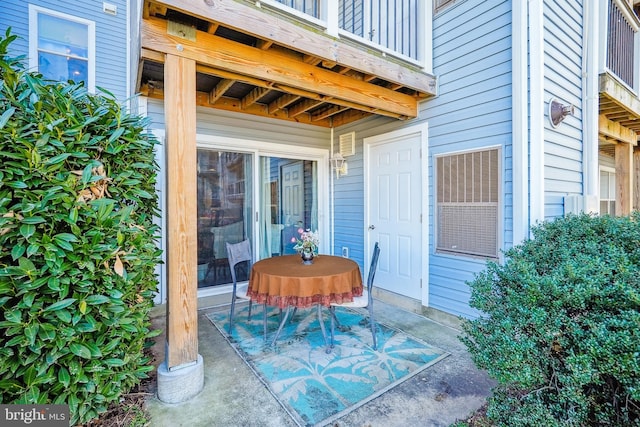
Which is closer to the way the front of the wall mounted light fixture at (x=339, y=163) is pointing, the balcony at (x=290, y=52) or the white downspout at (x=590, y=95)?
the balcony

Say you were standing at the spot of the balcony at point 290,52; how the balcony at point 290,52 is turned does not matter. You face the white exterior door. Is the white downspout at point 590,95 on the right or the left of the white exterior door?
right

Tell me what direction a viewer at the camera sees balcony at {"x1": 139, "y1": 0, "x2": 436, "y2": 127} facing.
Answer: facing the viewer and to the right of the viewer

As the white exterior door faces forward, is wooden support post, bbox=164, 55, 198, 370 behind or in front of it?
in front

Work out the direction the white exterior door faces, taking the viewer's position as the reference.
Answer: facing the viewer and to the left of the viewer

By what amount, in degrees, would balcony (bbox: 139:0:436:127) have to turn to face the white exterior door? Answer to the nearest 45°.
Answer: approximately 90° to its left

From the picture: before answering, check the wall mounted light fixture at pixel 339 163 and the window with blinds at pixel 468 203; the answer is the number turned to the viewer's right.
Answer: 0

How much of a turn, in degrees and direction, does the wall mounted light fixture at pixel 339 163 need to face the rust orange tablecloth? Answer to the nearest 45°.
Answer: approximately 45° to its left

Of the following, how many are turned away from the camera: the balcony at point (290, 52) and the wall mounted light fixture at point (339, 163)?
0

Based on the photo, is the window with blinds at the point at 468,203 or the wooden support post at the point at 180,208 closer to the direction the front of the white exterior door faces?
the wooden support post

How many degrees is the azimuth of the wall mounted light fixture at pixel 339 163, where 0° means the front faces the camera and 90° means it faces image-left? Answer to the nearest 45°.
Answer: approximately 45°
